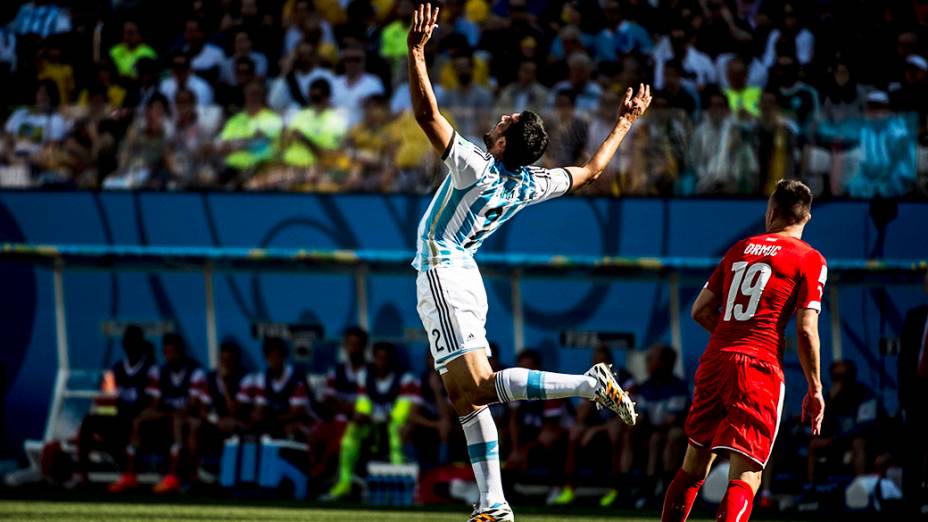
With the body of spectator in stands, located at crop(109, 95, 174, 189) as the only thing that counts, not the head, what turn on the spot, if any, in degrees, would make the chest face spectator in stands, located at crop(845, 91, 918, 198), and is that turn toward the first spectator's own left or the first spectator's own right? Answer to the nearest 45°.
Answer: approximately 90° to the first spectator's own left

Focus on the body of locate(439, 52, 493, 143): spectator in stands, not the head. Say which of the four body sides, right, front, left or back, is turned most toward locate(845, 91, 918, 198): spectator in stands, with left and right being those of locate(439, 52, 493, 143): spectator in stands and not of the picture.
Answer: left

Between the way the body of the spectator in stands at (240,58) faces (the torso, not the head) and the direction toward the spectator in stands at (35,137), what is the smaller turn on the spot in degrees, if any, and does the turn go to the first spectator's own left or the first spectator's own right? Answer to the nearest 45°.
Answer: approximately 90° to the first spectator's own right

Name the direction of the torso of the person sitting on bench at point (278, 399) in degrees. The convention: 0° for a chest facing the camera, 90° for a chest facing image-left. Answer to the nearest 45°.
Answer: approximately 0°

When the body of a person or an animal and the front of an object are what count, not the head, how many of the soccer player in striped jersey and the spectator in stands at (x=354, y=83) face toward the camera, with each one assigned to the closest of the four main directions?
1

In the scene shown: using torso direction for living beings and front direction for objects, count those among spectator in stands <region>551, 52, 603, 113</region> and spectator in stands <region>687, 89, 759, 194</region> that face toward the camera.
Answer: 2

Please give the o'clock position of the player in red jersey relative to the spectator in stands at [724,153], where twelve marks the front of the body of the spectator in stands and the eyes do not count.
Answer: The player in red jersey is roughly at 12 o'clock from the spectator in stands.

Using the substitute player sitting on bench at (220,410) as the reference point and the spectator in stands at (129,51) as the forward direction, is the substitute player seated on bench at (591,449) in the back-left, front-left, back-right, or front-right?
back-right
